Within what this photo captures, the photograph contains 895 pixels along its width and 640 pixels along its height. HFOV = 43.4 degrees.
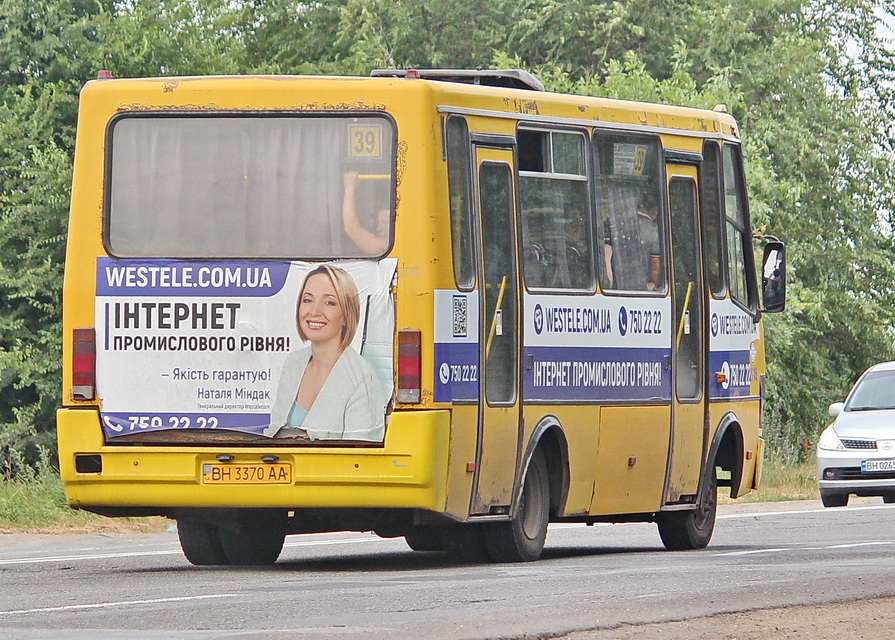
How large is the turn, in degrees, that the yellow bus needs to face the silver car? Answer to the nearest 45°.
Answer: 0° — it already faces it

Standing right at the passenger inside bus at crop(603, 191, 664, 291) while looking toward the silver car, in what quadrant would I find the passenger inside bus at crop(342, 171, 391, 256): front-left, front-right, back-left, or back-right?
back-left

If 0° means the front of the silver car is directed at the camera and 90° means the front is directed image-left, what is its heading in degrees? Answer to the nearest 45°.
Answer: approximately 45°

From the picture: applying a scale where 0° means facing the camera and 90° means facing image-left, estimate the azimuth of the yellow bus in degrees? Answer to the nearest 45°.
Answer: approximately 225°

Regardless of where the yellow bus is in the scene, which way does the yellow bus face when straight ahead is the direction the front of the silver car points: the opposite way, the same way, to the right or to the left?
the opposite way
